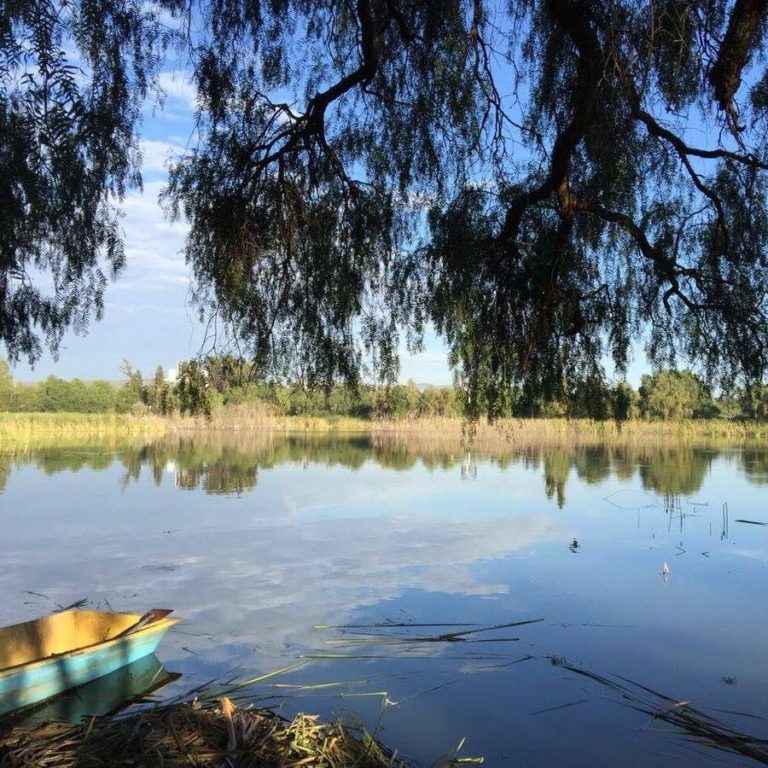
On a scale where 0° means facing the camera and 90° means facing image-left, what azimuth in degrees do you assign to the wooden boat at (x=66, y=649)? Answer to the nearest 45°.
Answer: approximately 225°

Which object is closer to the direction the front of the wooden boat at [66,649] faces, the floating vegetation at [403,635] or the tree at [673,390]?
the floating vegetation

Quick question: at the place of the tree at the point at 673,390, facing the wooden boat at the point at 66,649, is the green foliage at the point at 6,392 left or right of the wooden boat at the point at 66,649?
right

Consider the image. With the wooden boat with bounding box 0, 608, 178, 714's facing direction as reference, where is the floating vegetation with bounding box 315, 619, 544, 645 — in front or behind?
in front

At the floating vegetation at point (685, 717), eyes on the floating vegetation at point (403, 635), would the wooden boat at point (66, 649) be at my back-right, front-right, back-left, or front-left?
front-left

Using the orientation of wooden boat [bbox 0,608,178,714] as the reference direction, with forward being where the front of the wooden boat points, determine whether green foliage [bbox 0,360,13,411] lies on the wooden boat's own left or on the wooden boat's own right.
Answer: on the wooden boat's own left
